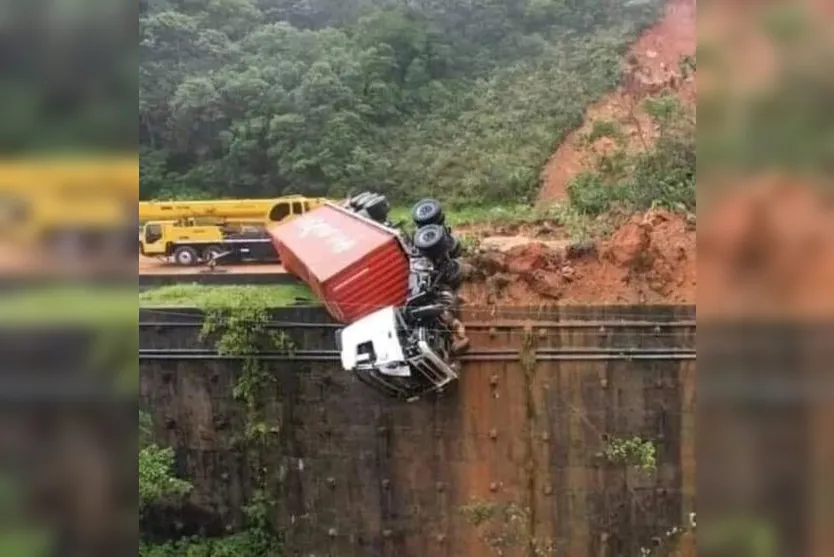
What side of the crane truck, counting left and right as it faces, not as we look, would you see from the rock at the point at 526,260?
back

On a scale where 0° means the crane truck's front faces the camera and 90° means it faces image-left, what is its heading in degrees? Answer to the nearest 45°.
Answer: approximately 90°

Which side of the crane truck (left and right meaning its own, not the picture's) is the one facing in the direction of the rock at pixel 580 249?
back

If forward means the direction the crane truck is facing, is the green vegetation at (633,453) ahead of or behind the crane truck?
behind

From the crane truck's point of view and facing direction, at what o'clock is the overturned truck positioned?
The overturned truck is roughly at 7 o'clock from the crane truck.
